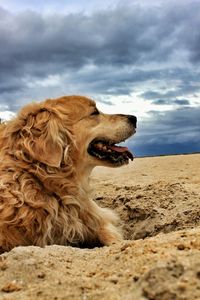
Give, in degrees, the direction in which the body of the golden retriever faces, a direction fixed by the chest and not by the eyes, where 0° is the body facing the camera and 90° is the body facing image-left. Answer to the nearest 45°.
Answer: approximately 270°
